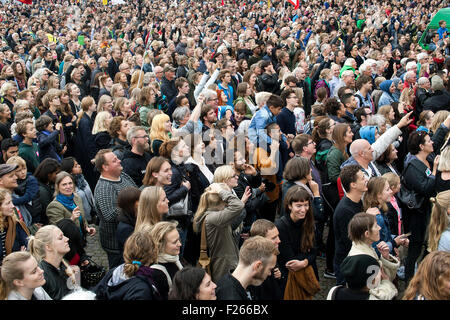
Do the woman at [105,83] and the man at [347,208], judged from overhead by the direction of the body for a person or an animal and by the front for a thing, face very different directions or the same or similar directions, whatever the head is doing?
same or similar directions

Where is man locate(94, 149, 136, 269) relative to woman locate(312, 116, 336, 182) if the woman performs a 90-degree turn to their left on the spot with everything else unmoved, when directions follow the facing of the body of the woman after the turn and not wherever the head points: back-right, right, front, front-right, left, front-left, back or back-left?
back-left

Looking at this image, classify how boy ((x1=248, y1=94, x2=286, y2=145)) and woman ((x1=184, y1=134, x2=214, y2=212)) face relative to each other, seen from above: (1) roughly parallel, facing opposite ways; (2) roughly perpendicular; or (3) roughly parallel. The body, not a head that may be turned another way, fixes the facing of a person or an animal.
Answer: roughly parallel

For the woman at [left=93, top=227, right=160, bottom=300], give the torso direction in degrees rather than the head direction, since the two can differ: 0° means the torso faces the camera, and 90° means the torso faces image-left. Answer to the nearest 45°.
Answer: approximately 225°

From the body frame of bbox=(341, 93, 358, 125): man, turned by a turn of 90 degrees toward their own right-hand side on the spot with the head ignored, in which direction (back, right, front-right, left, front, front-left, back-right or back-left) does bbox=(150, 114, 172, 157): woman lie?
front-right
